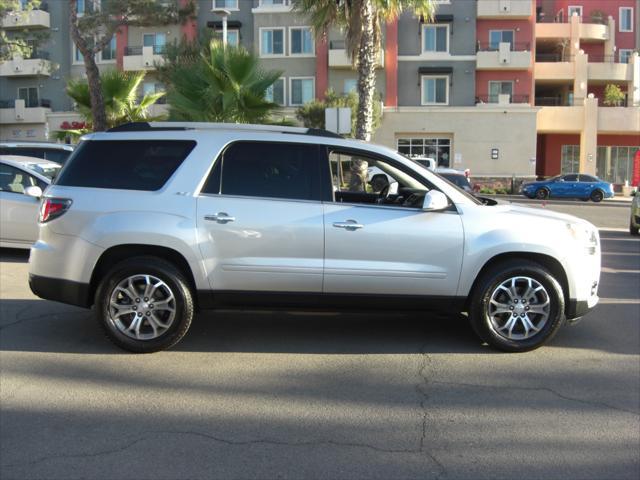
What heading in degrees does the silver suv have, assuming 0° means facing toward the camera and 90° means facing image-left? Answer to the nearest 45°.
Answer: approximately 270°

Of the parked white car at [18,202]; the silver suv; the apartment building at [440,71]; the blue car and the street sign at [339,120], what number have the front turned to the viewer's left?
1

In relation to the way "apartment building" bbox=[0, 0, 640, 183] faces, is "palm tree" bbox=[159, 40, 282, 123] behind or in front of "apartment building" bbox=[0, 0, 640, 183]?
in front

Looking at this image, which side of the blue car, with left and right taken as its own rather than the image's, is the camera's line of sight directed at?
left

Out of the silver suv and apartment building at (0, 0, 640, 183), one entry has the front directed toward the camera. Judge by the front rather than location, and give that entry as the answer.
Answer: the apartment building

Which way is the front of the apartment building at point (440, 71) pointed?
toward the camera
